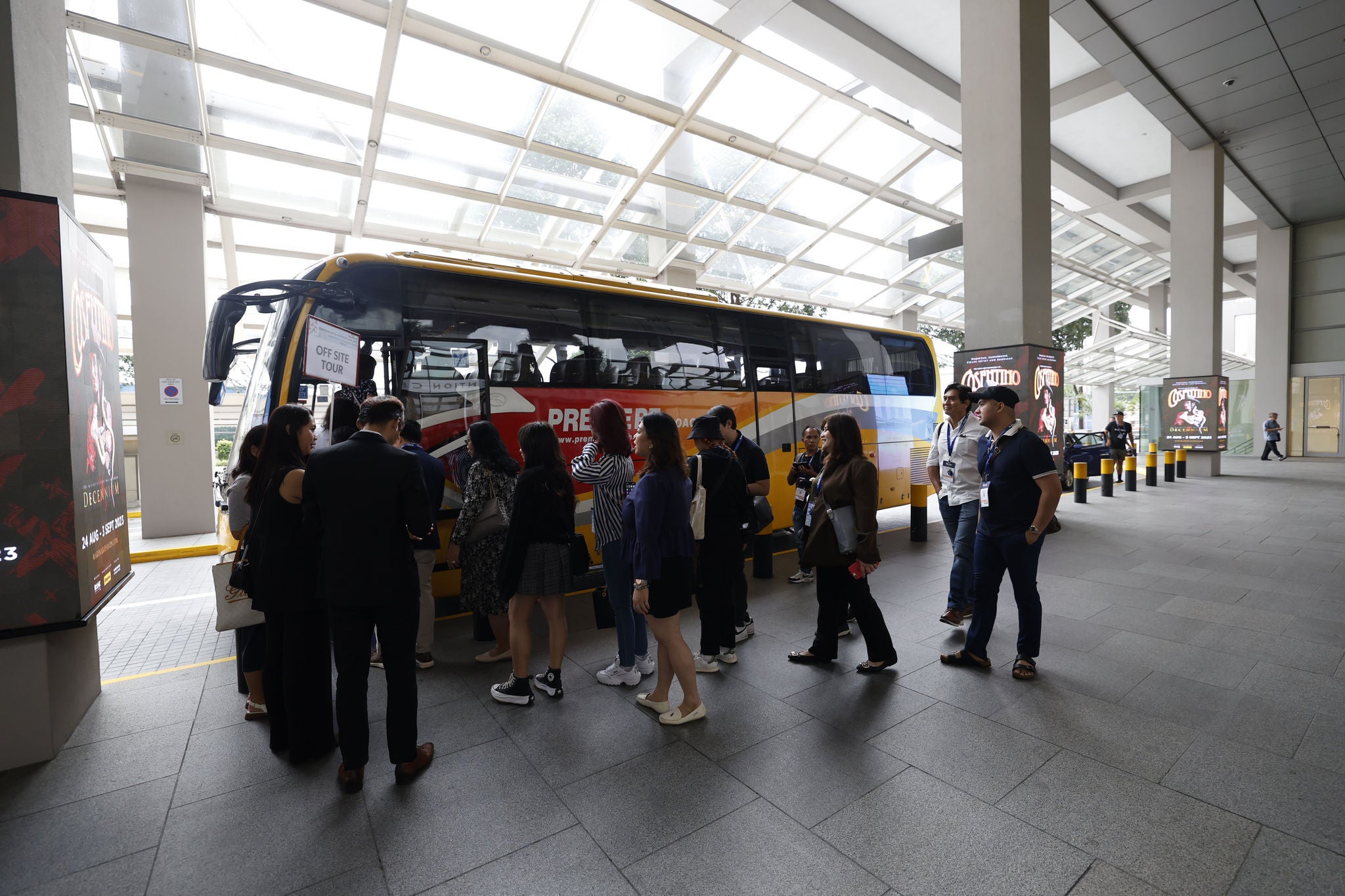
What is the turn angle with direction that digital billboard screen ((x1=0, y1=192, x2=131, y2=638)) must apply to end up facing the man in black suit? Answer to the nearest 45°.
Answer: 0° — it already faces them

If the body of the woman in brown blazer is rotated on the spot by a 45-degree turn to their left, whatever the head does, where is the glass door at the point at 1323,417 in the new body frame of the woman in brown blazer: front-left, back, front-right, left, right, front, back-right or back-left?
back

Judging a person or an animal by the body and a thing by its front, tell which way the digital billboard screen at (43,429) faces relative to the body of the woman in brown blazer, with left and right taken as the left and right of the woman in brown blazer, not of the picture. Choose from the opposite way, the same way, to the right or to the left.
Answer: to the left

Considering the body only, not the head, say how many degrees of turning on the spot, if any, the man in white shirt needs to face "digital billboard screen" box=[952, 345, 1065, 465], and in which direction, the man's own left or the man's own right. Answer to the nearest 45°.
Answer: approximately 135° to the man's own right

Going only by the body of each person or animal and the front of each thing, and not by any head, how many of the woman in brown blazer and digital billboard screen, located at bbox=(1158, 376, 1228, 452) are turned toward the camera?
1

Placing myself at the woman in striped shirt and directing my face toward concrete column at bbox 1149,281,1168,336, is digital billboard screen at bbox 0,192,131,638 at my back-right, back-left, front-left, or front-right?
back-left

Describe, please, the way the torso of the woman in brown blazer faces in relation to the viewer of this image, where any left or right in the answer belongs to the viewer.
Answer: facing to the left of the viewer

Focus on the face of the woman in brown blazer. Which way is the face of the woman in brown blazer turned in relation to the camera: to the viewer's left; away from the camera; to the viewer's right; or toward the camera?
to the viewer's left
